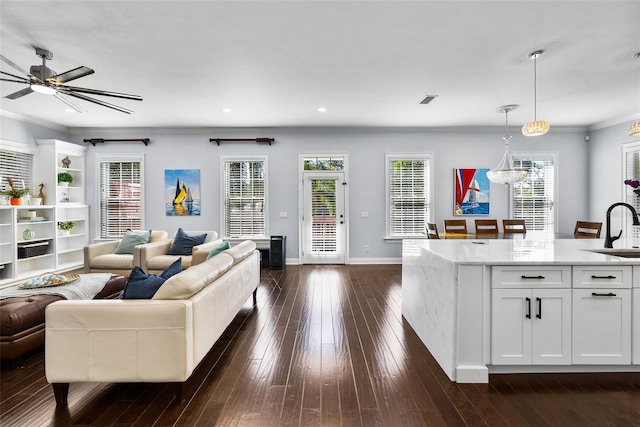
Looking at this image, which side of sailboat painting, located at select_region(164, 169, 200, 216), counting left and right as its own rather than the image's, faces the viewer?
front

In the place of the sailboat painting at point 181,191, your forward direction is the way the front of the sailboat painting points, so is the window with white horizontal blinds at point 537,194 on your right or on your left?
on your left

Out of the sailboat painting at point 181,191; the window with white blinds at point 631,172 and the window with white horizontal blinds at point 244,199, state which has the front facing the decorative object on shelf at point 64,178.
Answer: the window with white blinds at point 631,172

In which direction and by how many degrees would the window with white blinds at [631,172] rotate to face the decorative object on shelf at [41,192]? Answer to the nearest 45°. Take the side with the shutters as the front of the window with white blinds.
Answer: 0° — it already faces it

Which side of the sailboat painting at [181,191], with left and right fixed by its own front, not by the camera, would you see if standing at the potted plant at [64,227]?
right

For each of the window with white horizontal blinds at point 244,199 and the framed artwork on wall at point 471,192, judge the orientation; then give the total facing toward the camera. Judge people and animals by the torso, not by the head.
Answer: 2

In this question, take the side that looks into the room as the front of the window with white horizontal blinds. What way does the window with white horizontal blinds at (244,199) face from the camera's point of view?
toward the camera

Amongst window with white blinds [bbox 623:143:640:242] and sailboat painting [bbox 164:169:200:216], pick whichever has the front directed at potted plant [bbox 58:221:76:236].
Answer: the window with white blinds

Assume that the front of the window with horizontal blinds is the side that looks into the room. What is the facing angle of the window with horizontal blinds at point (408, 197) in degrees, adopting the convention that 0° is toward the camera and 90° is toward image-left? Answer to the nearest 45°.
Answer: approximately 0°

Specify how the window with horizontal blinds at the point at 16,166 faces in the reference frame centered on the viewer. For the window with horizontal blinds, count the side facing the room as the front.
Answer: facing the viewer and to the right of the viewer

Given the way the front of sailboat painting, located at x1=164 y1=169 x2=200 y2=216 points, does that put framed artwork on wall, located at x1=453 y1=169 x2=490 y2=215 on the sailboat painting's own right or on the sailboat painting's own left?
on the sailboat painting's own left

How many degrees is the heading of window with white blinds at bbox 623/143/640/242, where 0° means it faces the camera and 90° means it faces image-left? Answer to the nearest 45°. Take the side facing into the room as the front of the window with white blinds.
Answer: approximately 45°

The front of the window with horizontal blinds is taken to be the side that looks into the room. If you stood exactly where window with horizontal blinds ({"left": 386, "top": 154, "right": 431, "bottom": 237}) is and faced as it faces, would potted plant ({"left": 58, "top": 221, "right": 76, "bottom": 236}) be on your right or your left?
on your right

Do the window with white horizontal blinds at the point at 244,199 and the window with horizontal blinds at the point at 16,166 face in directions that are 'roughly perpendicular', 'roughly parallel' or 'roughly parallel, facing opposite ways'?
roughly perpendicular

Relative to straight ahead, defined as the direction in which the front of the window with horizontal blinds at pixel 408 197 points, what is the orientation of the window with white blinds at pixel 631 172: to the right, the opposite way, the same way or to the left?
to the right

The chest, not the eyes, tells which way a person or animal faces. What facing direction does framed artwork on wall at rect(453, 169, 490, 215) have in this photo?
toward the camera

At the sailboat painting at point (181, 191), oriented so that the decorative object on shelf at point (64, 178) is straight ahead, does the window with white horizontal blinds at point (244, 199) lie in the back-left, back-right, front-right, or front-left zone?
back-left

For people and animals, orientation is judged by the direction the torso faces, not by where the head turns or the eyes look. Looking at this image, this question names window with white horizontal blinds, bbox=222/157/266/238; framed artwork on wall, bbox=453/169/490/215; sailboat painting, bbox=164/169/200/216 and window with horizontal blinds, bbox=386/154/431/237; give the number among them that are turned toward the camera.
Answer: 4
